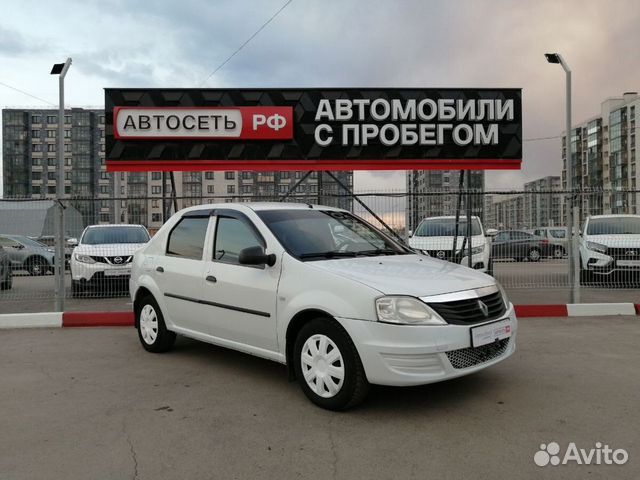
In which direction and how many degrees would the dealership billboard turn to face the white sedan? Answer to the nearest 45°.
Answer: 0° — it already faces it

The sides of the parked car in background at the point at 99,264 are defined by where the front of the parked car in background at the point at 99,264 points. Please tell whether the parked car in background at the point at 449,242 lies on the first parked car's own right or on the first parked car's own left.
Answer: on the first parked car's own left

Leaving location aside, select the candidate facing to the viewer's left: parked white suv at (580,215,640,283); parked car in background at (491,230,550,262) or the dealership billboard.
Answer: the parked car in background

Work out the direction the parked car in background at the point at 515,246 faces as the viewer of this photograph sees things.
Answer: facing to the left of the viewer

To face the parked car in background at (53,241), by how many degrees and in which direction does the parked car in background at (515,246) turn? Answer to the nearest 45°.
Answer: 0° — it already faces it

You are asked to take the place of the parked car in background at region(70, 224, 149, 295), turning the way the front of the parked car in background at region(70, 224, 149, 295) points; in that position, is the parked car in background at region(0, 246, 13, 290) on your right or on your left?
on your right

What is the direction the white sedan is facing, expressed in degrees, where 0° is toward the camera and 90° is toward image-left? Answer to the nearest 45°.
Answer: approximately 315°

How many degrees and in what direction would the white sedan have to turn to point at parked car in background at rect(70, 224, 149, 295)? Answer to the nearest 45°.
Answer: approximately 180°
